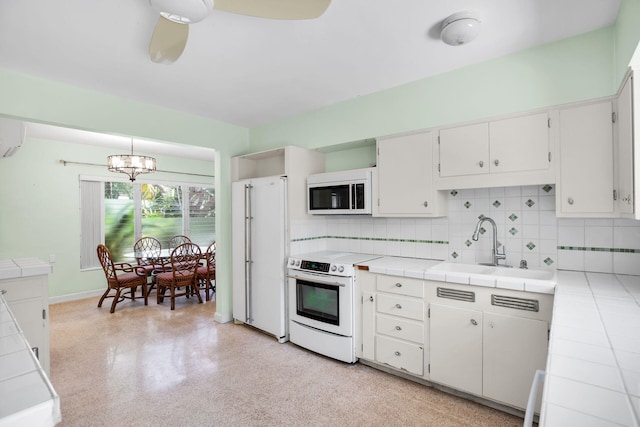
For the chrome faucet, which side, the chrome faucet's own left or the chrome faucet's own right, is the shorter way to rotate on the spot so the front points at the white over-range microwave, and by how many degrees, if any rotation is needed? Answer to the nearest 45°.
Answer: approximately 45° to the chrome faucet's own right

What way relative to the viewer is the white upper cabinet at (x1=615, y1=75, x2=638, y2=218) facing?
to the viewer's left

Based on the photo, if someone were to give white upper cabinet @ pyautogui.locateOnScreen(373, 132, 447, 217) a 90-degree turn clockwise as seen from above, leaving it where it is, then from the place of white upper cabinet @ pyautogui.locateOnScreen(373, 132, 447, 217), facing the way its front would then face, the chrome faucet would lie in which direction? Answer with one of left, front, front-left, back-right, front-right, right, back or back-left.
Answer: back-right

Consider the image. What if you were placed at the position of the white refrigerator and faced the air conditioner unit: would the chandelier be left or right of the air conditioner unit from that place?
right

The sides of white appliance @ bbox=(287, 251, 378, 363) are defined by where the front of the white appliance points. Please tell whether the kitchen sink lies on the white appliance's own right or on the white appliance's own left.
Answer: on the white appliance's own left

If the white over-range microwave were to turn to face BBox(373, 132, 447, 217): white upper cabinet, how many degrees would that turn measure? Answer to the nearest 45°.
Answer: approximately 90° to its left

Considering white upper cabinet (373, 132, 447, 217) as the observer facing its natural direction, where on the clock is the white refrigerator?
The white refrigerator is roughly at 2 o'clock from the white upper cabinet.

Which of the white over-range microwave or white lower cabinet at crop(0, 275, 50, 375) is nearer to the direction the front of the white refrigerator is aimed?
the white lower cabinet

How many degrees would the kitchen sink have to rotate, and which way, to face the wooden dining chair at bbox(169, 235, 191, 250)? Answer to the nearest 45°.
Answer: approximately 90° to its right

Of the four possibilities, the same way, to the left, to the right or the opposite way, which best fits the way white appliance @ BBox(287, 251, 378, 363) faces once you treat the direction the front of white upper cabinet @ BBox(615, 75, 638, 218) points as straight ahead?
to the left

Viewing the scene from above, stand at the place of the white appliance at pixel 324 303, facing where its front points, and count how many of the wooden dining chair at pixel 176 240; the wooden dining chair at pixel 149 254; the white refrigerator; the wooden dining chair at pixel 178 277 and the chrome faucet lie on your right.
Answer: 4
